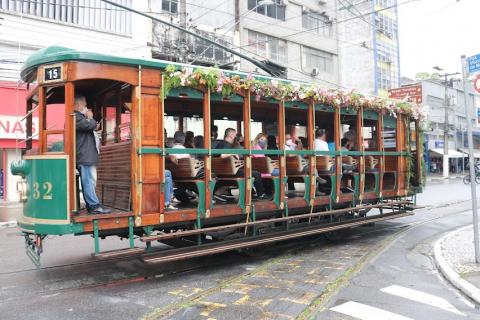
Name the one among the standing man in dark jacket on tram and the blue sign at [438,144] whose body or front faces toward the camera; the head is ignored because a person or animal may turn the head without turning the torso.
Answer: the blue sign

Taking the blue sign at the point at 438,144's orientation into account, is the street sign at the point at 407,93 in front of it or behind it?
in front

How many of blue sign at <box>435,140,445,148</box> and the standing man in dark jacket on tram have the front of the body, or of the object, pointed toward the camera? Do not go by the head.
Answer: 1

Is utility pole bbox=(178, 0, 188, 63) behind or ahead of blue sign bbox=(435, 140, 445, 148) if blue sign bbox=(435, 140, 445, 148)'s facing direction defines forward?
ahead

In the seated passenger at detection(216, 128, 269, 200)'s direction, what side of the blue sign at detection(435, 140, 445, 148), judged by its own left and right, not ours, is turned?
front

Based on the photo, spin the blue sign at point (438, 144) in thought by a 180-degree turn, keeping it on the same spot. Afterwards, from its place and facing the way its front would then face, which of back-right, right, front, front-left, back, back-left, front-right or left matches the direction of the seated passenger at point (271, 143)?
back

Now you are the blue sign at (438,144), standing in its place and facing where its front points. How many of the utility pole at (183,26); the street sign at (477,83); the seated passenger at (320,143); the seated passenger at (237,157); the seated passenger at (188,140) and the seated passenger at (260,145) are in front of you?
6

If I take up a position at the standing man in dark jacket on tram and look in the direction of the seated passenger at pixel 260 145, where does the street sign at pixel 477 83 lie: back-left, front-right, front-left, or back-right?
front-right

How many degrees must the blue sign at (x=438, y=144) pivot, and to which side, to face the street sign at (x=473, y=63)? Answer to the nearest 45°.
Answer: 0° — it already faces it

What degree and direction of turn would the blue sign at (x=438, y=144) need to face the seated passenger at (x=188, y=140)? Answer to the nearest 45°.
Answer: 0° — it already faces them

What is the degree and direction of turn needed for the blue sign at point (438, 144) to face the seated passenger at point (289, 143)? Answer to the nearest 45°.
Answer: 0° — it already faces them

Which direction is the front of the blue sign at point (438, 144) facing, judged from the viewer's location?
facing the viewer

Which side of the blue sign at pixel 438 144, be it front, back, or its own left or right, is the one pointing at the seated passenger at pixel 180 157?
front
